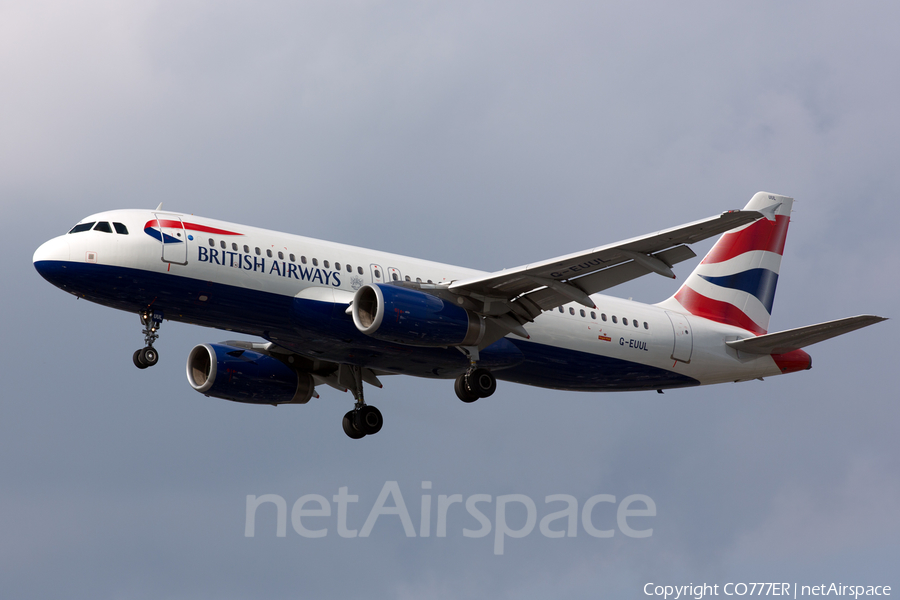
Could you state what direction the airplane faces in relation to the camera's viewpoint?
facing the viewer and to the left of the viewer
